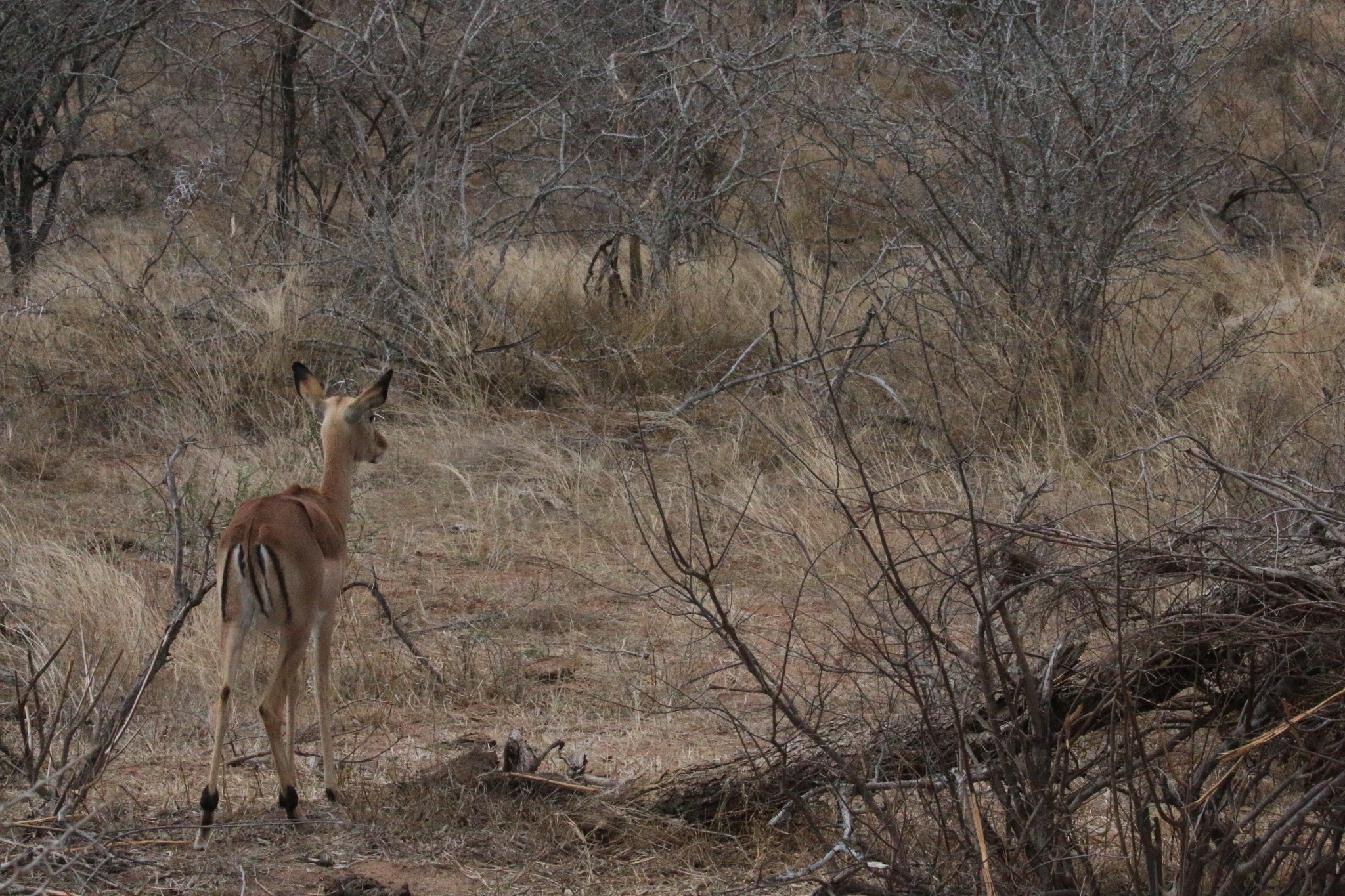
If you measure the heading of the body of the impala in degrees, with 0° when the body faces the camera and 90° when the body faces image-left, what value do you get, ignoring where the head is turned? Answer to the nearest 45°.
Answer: approximately 225°

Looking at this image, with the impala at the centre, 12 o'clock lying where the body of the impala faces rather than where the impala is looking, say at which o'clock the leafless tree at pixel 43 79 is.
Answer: The leafless tree is roughly at 10 o'clock from the impala.

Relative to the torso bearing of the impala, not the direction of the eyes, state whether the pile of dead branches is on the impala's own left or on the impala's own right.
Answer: on the impala's own right
